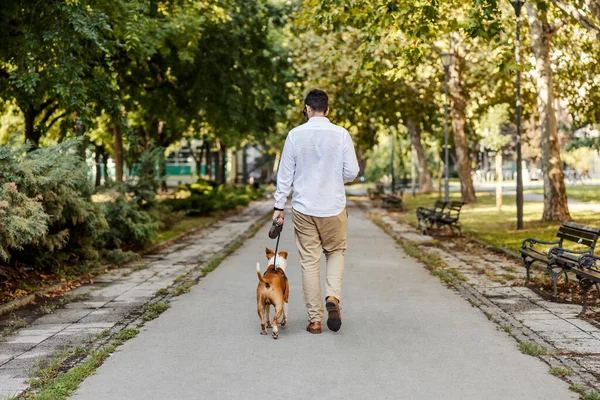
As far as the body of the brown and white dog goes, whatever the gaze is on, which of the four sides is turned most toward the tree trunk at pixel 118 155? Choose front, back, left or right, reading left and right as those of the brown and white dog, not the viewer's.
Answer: front

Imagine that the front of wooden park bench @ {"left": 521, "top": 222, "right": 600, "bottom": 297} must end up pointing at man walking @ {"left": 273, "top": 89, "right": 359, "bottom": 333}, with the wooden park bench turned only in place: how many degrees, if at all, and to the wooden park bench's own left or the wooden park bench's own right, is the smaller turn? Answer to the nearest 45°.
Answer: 0° — it already faces them

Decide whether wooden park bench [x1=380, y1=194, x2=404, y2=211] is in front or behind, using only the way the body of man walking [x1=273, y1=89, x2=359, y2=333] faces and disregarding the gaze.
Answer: in front

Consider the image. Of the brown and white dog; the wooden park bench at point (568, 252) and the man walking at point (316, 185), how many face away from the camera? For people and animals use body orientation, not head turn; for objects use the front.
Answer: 2

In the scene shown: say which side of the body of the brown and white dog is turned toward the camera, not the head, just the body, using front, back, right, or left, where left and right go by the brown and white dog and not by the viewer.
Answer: back

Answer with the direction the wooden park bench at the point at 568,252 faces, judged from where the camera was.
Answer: facing the viewer and to the left of the viewer

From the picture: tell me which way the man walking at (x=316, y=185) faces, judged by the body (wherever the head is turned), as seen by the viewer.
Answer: away from the camera

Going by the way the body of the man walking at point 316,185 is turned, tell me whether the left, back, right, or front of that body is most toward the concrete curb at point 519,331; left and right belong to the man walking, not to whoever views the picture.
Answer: right

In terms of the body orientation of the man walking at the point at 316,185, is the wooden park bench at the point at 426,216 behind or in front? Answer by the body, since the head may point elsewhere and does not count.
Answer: in front

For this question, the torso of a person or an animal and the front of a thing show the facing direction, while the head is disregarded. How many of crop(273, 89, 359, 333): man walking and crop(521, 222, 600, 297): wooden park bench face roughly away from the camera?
1

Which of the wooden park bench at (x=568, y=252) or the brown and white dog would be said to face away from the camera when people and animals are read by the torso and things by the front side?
the brown and white dog
